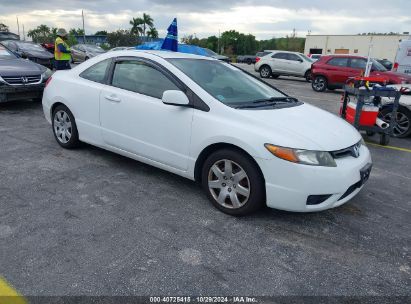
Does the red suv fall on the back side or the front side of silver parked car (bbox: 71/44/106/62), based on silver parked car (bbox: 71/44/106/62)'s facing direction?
on the front side

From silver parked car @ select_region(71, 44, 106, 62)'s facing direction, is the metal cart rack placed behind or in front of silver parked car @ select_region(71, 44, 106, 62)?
in front

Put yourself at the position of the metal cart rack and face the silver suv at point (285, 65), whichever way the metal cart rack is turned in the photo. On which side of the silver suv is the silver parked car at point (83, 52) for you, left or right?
left

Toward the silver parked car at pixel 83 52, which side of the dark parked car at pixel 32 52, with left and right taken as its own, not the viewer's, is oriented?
left

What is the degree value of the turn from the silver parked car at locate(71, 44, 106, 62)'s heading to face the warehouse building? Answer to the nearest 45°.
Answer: approximately 90° to its left

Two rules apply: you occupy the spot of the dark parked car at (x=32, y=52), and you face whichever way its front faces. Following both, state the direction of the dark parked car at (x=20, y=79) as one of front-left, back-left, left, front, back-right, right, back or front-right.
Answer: front-right

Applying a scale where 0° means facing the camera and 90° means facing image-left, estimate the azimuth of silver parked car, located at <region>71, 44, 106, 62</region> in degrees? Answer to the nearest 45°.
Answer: approximately 315°

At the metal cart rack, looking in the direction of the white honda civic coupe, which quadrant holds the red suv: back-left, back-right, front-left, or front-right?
back-right

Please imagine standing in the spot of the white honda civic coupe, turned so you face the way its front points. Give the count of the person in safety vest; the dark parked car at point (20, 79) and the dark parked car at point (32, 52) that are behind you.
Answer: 3

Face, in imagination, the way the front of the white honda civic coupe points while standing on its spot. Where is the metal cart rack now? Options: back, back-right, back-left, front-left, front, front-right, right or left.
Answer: left

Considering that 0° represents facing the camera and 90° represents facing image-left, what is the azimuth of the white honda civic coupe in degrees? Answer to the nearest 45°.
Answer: approximately 315°
